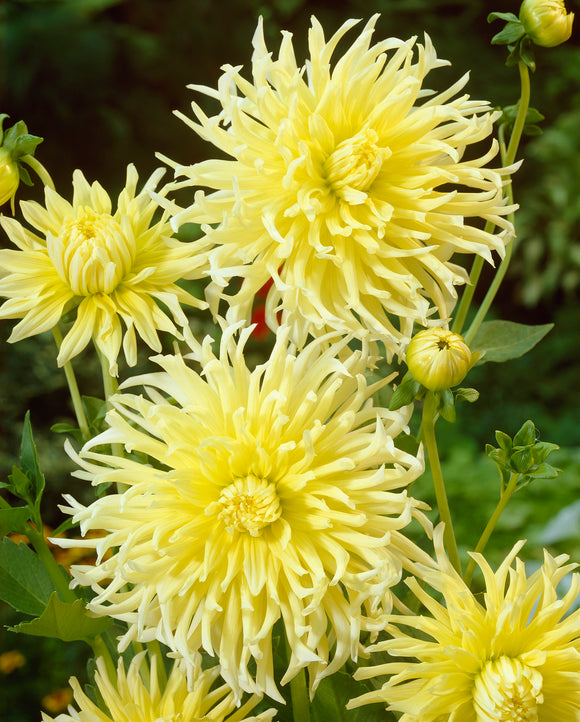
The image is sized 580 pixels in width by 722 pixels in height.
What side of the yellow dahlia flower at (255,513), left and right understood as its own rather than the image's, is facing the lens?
front

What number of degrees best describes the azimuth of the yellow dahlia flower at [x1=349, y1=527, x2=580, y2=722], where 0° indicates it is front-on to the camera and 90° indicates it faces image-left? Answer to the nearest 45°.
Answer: approximately 0°

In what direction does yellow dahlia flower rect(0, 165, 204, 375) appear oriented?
toward the camera
